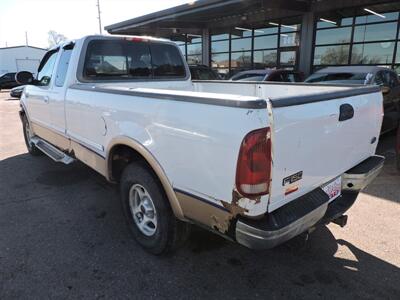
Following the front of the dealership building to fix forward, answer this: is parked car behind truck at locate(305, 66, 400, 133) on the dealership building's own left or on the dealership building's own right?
on the dealership building's own left

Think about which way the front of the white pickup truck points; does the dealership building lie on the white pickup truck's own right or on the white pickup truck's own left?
on the white pickup truck's own right

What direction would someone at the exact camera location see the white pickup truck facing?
facing away from the viewer and to the left of the viewer

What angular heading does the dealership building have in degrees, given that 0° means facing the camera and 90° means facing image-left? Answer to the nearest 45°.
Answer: approximately 45°

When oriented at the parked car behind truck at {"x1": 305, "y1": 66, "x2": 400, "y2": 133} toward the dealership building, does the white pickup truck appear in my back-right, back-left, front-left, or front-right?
back-left

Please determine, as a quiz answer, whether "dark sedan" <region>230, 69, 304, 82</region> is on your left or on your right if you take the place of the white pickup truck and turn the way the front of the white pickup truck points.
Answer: on your right
